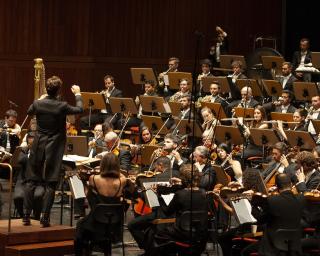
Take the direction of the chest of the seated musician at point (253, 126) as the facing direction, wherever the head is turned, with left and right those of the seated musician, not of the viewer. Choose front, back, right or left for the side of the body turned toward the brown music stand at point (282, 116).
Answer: back

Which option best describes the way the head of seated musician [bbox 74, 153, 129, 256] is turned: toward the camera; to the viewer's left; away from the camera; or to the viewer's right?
away from the camera

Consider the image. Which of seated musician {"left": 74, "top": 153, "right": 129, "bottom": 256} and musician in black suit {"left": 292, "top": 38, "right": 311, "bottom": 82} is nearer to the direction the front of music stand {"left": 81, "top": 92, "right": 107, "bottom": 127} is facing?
the musician in black suit

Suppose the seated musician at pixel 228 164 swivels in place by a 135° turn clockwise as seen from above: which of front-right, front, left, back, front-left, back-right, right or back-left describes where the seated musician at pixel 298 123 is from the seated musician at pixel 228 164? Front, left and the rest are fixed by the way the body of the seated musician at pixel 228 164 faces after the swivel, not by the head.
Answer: front-right

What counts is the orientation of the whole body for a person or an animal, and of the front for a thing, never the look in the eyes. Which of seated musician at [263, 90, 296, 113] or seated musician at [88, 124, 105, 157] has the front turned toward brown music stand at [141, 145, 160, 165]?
seated musician at [263, 90, 296, 113]

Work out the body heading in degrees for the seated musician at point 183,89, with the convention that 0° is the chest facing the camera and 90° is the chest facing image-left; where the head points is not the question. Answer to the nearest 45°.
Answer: approximately 45°

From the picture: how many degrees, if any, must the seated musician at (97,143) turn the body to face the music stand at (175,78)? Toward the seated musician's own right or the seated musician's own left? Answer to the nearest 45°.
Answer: approximately 180°

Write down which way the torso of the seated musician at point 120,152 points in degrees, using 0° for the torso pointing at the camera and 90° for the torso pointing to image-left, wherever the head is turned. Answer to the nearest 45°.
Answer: approximately 90°

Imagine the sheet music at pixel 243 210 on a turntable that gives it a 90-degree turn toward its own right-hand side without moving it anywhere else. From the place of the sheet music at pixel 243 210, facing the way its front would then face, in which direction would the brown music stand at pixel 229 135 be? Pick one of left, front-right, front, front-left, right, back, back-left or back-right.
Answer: right

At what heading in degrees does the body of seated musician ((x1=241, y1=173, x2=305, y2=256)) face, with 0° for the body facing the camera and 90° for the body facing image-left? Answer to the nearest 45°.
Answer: approximately 135°

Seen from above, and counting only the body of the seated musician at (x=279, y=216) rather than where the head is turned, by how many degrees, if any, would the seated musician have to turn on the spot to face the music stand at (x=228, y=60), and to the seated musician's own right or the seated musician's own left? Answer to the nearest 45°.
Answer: approximately 45° to the seated musician's own right
